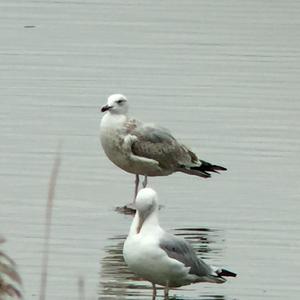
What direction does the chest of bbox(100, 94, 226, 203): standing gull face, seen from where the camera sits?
to the viewer's left

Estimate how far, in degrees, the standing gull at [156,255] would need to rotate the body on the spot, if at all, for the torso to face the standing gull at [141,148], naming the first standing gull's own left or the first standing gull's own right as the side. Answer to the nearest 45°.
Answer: approximately 135° to the first standing gull's own right

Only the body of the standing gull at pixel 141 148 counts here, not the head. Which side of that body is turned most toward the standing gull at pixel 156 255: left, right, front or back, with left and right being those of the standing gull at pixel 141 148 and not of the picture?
left

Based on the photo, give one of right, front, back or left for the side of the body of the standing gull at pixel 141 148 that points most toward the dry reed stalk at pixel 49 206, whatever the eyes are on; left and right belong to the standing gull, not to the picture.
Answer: left
